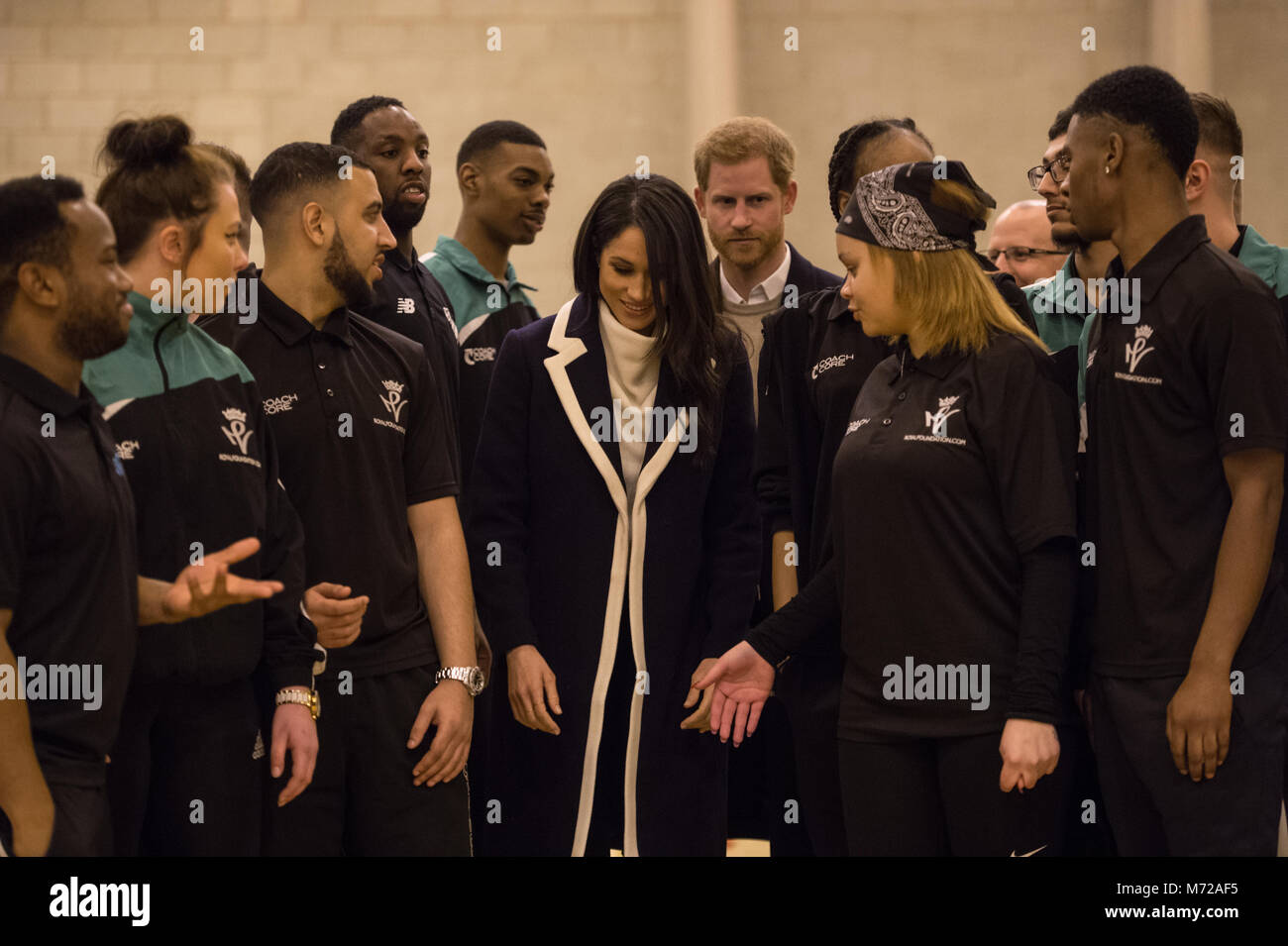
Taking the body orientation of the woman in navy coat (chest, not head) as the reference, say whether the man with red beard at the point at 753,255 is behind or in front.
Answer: behind

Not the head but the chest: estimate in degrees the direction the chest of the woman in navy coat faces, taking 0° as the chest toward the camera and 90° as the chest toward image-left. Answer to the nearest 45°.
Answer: approximately 0°
